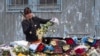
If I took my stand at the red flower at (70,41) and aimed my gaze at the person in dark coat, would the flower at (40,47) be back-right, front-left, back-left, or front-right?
front-left

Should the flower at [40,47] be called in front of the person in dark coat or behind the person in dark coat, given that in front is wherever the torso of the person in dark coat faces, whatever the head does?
in front

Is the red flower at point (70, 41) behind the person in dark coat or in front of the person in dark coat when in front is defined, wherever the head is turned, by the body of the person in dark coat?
in front
